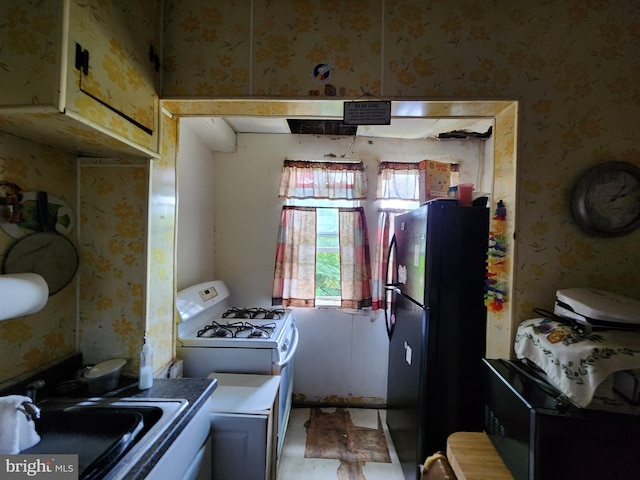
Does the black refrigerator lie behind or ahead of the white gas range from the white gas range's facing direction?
ahead

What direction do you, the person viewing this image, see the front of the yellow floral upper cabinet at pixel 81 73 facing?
facing the viewer and to the right of the viewer

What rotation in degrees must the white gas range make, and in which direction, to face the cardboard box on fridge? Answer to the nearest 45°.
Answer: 0° — it already faces it

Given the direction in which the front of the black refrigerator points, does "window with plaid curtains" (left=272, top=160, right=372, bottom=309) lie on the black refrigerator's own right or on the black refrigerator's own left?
on the black refrigerator's own right

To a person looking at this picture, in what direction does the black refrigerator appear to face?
facing the viewer and to the left of the viewer

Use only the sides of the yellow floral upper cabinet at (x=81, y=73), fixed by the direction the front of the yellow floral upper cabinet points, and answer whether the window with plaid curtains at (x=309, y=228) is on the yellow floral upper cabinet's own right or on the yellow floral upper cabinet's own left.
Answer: on the yellow floral upper cabinet's own left

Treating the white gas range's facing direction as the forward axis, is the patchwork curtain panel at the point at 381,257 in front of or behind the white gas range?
in front

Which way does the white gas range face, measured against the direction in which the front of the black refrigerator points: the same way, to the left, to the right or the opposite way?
the opposite way

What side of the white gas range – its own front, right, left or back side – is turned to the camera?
right

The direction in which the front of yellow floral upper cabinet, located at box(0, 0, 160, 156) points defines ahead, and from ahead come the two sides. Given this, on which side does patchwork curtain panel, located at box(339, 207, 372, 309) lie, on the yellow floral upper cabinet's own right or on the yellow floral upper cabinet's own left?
on the yellow floral upper cabinet's own left

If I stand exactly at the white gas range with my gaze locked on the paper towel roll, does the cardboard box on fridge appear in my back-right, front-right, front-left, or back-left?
back-left

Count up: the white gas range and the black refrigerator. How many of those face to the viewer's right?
1

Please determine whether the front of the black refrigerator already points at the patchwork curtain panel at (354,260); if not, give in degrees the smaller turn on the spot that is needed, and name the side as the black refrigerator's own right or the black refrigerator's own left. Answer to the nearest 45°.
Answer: approximately 90° to the black refrigerator's own right
